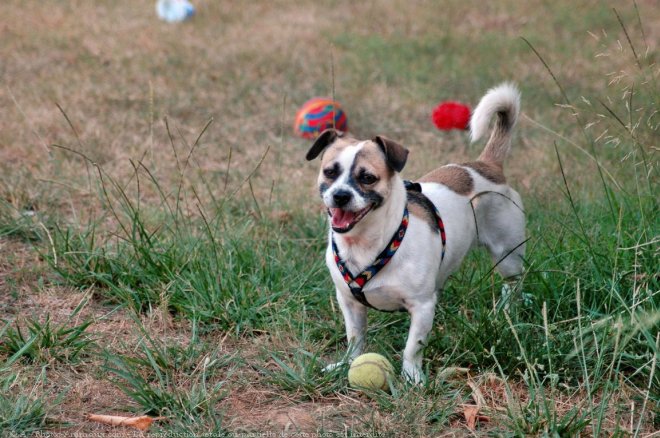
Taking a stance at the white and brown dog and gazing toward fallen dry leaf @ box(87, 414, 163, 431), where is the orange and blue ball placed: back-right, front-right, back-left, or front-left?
back-right

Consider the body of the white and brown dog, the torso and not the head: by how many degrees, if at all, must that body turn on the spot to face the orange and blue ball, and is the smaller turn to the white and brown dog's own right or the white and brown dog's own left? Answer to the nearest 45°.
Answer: approximately 135° to the white and brown dog's own right

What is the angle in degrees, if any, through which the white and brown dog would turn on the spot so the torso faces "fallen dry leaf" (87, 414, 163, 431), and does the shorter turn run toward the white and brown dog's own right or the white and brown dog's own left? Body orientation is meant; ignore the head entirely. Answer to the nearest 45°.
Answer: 0° — it already faces it

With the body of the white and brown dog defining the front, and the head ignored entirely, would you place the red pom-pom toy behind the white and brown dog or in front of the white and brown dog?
behind

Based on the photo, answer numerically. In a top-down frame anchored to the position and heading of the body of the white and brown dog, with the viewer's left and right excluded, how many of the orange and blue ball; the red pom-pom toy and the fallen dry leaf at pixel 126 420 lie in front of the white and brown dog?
1

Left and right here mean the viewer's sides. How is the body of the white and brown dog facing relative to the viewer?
facing the viewer and to the left of the viewer
